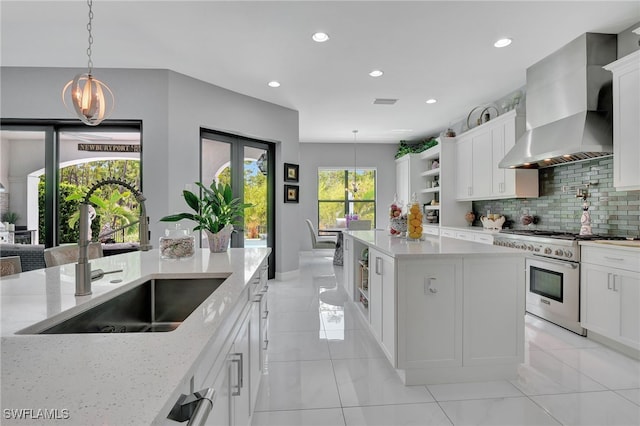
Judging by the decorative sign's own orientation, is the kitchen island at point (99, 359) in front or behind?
in front

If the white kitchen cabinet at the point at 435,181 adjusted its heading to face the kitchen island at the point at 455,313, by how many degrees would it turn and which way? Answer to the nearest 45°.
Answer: approximately 45° to its left

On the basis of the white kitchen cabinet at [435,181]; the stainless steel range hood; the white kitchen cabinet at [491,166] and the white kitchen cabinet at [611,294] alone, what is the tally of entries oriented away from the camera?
0

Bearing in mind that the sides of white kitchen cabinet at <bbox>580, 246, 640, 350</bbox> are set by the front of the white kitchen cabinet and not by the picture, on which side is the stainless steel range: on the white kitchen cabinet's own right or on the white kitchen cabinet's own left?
on the white kitchen cabinet's own right

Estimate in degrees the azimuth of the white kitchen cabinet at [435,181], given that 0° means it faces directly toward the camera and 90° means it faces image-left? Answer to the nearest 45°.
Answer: approximately 45°

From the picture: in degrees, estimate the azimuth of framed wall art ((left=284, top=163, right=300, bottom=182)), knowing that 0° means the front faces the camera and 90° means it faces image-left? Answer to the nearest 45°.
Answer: approximately 315°

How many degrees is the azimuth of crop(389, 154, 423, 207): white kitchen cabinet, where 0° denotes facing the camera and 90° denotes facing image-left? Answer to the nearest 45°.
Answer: approximately 45°

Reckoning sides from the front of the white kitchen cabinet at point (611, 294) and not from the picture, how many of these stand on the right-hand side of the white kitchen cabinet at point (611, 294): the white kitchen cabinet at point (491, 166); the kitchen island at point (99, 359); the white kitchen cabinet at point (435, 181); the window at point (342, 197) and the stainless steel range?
4

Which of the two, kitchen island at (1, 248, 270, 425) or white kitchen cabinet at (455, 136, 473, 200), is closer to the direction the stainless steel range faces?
the kitchen island

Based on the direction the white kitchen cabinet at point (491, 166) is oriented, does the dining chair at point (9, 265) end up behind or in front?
in front

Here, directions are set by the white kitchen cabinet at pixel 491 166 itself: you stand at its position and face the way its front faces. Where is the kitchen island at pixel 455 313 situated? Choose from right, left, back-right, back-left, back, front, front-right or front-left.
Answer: front-left

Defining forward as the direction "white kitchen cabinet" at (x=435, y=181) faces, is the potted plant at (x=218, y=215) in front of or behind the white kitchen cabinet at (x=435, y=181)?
in front

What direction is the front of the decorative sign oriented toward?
toward the camera

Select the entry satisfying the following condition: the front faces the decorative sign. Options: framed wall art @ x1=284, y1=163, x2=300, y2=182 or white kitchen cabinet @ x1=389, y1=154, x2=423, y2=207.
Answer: the white kitchen cabinet

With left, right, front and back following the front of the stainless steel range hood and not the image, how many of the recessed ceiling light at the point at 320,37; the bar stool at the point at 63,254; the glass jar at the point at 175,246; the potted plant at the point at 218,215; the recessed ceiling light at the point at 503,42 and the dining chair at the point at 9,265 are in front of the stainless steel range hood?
6

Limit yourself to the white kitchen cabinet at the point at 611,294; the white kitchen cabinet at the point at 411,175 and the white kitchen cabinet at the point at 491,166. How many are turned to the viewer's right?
0
